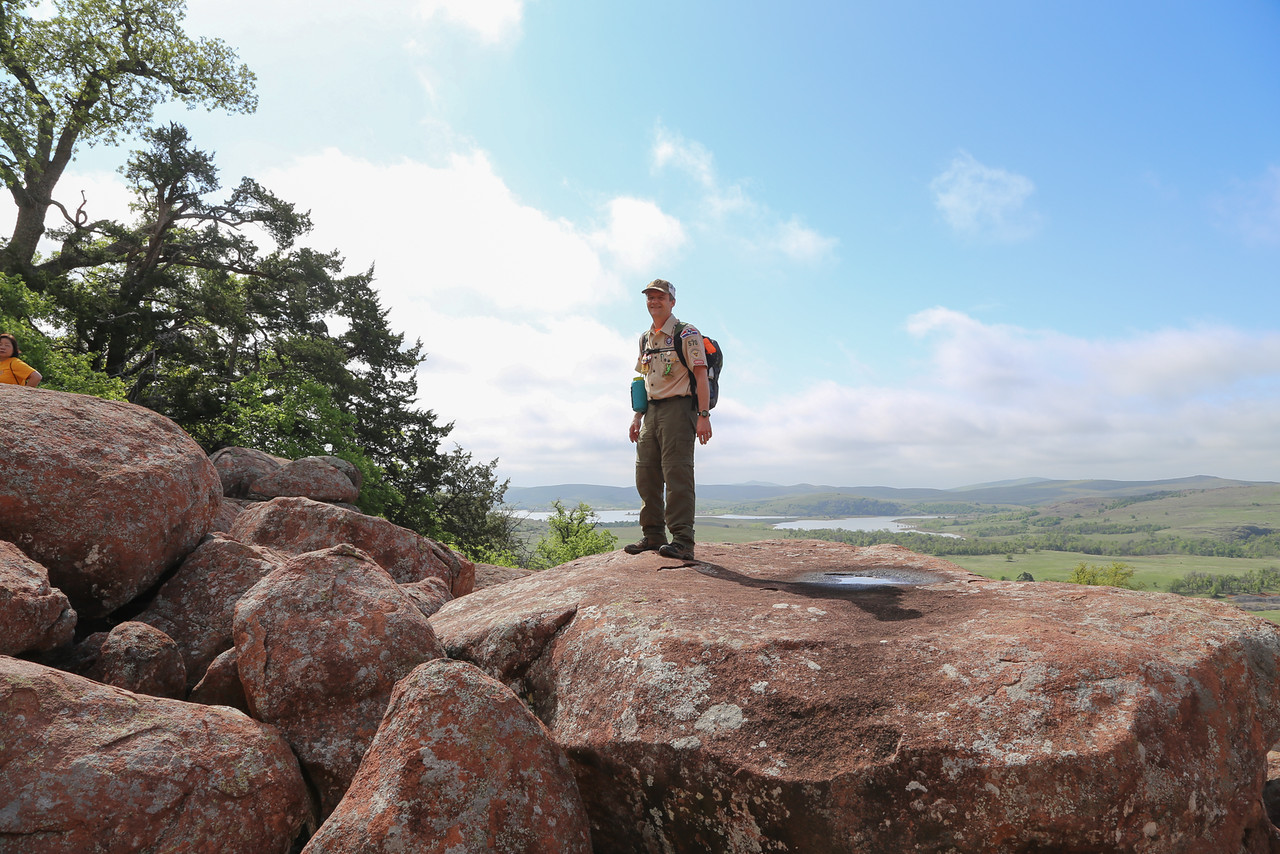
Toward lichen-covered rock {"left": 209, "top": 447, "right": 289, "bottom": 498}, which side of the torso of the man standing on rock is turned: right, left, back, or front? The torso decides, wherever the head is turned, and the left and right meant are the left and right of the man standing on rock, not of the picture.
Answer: right

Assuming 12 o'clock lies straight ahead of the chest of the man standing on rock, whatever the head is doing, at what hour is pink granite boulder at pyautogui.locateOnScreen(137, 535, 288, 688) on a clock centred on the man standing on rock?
The pink granite boulder is roughly at 1 o'clock from the man standing on rock.

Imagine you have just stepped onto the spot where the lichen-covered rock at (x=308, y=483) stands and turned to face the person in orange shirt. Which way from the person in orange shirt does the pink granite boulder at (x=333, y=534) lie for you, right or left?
left

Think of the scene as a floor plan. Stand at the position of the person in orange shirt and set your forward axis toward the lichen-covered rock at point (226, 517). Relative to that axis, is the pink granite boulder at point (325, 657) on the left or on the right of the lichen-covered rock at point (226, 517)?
right

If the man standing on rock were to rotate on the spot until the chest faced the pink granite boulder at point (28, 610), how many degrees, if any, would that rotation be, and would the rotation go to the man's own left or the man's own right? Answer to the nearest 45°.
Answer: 0° — they already face it

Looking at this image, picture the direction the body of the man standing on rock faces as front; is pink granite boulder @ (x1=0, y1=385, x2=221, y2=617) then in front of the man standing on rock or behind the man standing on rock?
in front

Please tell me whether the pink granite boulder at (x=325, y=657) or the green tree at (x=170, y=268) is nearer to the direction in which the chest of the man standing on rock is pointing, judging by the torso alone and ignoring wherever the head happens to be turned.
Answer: the pink granite boulder

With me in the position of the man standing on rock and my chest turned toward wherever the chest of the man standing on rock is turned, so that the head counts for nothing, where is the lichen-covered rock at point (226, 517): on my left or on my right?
on my right

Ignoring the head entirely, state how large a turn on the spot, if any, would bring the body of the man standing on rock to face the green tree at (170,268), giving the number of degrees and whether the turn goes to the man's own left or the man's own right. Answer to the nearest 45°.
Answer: approximately 90° to the man's own right

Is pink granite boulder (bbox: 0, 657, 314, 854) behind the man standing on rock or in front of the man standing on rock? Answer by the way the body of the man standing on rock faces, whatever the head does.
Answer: in front

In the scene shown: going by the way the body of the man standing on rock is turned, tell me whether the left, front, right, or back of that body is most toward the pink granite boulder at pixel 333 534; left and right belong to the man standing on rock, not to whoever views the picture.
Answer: right
